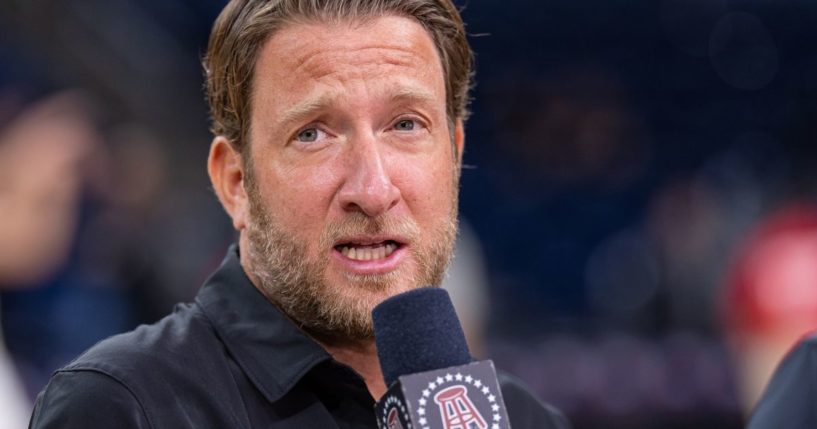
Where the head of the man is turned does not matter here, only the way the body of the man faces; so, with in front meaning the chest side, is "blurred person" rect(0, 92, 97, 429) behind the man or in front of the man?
behind

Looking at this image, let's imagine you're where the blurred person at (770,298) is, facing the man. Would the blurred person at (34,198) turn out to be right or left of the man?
right

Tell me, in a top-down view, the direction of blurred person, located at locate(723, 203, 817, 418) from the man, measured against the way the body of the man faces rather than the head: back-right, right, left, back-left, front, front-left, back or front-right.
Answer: left

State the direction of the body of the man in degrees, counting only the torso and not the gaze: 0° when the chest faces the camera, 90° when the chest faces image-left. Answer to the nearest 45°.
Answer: approximately 315°
